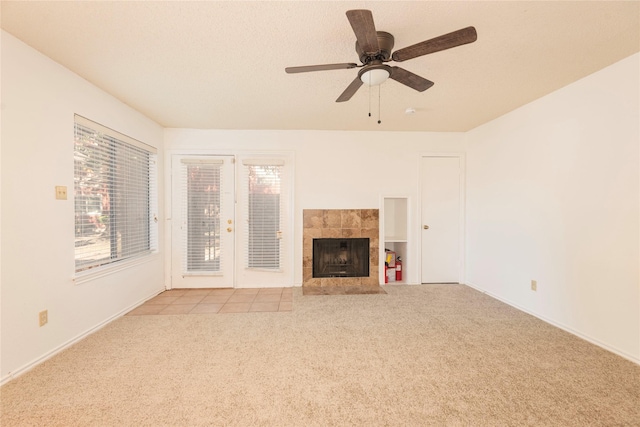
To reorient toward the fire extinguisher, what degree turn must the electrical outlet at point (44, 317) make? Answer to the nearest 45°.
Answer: approximately 45° to its left

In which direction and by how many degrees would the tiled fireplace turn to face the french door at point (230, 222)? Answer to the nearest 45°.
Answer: approximately 90° to its right

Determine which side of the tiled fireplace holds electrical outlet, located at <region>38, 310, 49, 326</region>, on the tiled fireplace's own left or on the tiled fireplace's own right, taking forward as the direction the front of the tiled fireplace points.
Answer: on the tiled fireplace's own right

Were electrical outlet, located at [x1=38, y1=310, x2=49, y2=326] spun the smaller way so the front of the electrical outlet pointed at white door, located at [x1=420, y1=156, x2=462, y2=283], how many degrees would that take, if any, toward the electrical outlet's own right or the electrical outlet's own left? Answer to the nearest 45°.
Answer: approximately 45° to the electrical outlet's own left

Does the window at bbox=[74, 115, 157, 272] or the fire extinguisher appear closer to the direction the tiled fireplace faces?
the window

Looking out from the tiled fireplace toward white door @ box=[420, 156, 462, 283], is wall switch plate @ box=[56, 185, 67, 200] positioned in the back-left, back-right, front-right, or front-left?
back-right

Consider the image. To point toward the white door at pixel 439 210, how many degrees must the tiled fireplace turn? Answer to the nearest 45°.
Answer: approximately 90° to its left

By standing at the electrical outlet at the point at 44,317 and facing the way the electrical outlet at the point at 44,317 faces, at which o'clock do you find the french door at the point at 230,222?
The french door is roughly at 10 o'clock from the electrical outlet.

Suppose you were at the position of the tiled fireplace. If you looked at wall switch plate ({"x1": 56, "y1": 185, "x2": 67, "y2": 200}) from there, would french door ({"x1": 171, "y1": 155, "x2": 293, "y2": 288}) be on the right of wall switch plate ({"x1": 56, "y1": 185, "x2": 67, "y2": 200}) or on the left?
right
